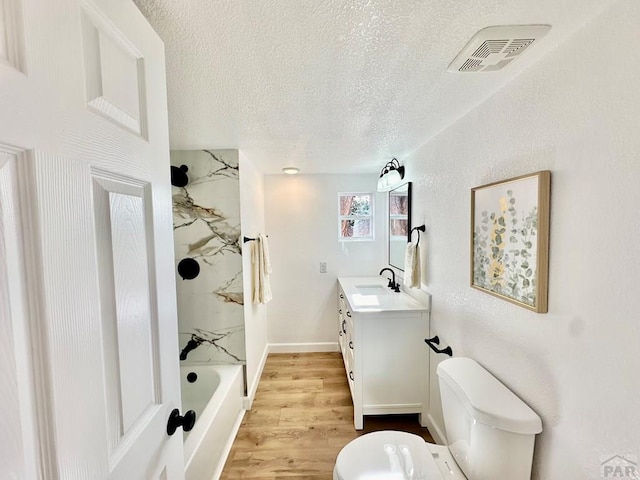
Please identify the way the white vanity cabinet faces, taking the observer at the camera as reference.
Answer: facing to the left of the viewer

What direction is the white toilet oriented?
to the viewer's left

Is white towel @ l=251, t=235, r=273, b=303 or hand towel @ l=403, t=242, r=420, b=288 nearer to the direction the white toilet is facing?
the white towel

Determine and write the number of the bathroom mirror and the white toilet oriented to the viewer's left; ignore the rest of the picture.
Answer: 2

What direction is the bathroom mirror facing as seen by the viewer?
to the viewer's left

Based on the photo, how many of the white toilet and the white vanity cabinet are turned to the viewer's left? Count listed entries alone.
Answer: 2
